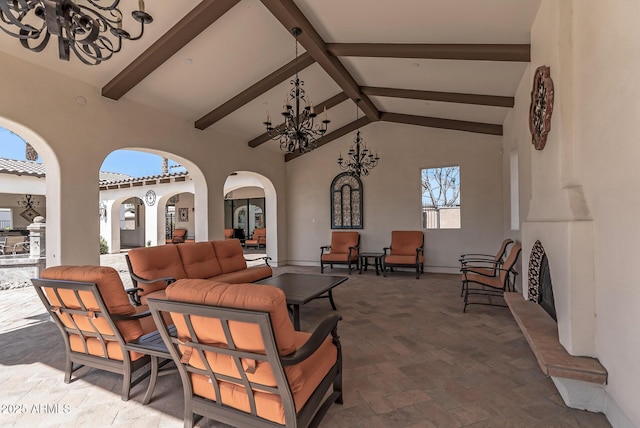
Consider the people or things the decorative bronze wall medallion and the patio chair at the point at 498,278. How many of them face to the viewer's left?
2

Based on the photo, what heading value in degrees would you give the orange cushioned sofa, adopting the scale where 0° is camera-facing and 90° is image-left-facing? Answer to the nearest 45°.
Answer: approximately 315°

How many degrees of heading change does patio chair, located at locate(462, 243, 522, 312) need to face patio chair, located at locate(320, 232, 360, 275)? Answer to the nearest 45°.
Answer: approximately 45° to its right

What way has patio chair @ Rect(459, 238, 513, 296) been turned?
to the viewer's left

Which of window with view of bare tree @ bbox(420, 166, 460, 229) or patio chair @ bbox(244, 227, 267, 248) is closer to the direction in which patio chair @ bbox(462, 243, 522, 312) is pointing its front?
the patio chair

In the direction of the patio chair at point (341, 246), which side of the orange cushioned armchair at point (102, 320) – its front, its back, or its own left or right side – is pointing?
front

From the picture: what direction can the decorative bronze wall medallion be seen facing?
to the viewer's left

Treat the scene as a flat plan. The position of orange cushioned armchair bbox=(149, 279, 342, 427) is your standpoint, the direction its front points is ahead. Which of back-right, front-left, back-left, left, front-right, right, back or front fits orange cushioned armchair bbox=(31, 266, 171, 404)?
left

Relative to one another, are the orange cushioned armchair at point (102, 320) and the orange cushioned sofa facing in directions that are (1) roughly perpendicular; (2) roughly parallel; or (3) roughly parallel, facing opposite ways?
roughly perpendicular

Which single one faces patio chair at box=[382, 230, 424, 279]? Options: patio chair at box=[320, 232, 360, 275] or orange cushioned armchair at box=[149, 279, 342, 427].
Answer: the orange cushioned armchair

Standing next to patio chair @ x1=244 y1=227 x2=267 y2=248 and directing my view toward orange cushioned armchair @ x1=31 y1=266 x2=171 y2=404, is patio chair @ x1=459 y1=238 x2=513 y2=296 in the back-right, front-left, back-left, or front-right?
front-left

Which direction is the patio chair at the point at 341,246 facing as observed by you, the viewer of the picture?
facing the viewer and to the left of the viewer

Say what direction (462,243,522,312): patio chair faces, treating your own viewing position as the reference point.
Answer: facing to the left of the viewer

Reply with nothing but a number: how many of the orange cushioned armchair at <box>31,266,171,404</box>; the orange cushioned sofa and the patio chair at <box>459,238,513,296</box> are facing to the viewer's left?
1

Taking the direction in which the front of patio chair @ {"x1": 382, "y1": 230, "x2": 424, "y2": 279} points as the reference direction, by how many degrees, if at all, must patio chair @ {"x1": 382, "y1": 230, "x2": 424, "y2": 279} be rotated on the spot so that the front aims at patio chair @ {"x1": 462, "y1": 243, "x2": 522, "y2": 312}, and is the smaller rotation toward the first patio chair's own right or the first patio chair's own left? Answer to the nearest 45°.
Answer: approximately 90° to the first patio chair's own left

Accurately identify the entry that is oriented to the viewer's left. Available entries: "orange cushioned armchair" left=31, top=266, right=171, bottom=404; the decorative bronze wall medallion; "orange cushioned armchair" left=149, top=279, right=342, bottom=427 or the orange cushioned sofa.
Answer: the decorative bronze wall medallion
